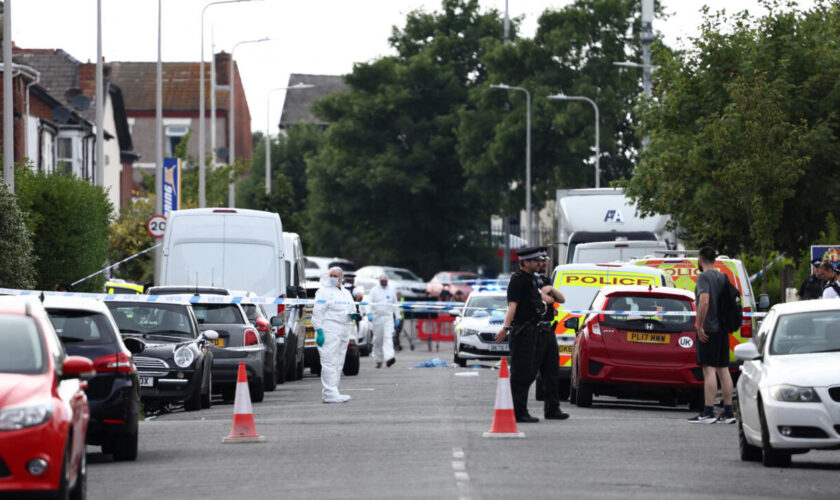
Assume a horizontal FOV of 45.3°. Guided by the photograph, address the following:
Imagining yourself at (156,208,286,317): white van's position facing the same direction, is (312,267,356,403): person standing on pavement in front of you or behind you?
behind

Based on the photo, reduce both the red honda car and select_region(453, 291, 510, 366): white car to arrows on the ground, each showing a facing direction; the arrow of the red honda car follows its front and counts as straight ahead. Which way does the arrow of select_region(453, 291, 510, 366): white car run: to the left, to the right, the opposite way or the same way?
the opposite way

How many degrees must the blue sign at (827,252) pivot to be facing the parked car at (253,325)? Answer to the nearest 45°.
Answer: approximately 45° to its right

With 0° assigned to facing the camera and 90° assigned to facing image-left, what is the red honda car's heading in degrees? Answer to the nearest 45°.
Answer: approximately 180°

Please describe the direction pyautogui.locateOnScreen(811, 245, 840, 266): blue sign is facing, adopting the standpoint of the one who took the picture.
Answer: facing the viewer

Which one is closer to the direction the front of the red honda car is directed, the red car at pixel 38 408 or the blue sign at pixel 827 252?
the blue sign

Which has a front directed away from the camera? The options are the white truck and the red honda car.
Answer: the red honda car

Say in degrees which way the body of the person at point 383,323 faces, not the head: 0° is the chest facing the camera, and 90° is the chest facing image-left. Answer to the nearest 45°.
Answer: approximately 0°

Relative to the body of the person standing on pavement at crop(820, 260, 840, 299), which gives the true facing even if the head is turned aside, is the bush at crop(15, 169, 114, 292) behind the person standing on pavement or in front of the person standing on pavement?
in front

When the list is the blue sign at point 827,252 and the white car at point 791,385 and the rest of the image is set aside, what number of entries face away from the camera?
0

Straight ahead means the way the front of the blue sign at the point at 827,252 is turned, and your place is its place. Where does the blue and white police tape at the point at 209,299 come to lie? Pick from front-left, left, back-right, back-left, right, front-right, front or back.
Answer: front-right
